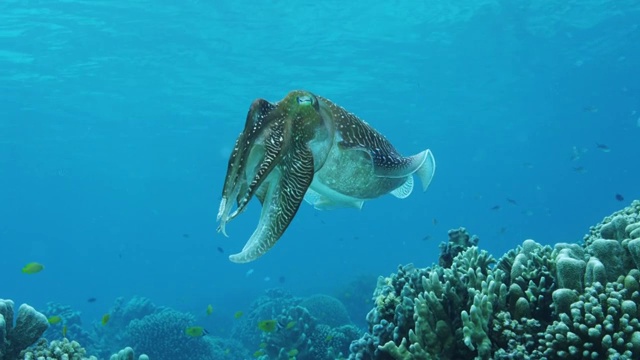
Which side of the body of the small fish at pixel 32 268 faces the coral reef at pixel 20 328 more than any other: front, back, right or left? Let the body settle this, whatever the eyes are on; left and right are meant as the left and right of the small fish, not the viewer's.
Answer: right
